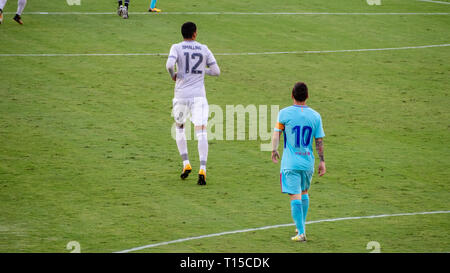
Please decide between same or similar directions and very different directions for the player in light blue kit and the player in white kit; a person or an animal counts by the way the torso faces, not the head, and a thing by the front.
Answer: same or similar directions

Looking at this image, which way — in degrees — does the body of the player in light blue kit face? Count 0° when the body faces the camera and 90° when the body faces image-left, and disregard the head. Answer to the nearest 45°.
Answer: approximately 180°

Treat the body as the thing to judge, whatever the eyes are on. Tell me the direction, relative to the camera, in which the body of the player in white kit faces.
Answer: away from the camera

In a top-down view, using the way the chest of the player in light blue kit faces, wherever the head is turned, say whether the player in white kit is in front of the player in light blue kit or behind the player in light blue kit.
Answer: in front

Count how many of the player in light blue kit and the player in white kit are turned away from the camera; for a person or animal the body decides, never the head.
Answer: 2

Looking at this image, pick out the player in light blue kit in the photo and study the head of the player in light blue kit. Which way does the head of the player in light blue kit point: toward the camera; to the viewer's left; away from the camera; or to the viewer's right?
away from the camera

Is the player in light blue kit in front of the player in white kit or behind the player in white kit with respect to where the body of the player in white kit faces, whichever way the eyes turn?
behind
